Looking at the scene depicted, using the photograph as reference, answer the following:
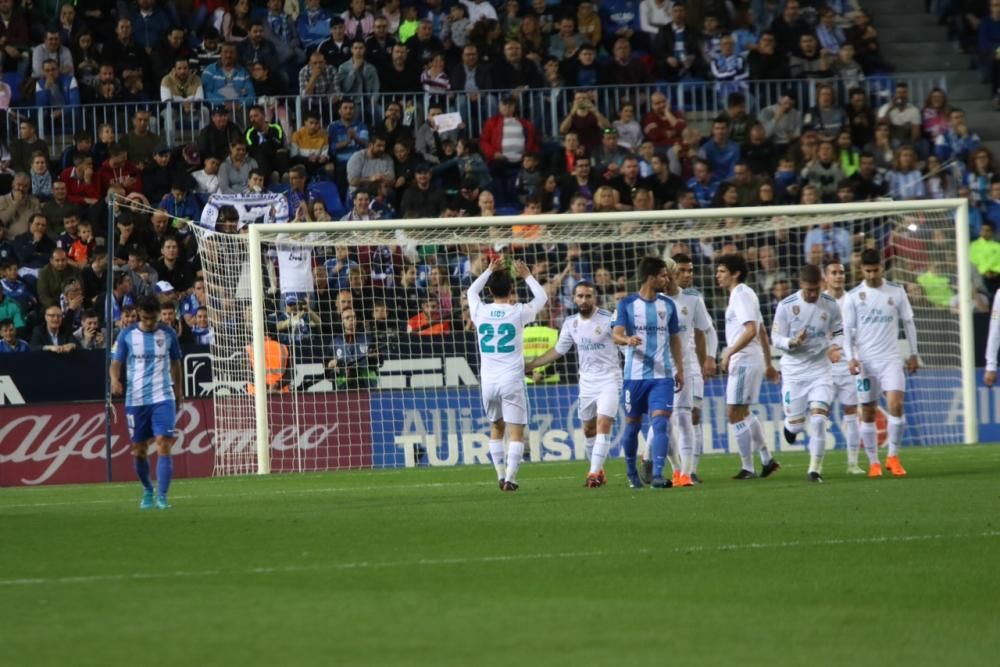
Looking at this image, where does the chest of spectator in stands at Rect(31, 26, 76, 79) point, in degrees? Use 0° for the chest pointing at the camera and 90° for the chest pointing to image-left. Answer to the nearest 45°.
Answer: approximately 0°

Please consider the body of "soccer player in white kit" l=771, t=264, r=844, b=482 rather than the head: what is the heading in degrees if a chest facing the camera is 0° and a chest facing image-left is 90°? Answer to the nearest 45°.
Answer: approximately 0°

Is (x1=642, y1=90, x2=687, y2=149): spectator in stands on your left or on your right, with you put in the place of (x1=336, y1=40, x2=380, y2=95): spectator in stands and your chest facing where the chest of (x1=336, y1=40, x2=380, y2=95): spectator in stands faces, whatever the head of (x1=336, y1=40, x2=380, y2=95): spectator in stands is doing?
on your left

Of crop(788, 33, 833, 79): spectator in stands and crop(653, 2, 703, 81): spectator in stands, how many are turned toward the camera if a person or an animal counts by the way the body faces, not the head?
2

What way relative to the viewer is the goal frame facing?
toward the camera

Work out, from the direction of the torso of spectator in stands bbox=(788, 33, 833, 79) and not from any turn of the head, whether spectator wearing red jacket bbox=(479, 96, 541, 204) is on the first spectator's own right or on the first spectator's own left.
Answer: on the first spectator's own right

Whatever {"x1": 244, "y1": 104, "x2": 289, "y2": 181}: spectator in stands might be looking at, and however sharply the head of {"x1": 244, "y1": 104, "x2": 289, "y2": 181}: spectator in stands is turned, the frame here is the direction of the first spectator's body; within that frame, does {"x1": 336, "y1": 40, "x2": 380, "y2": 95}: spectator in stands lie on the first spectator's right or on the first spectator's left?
on the first spectator's left

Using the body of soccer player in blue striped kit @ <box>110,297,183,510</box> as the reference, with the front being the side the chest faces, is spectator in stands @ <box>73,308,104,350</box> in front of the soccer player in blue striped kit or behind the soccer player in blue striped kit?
behind

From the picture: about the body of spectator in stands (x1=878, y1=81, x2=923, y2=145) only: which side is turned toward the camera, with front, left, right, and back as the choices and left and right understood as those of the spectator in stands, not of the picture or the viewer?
front

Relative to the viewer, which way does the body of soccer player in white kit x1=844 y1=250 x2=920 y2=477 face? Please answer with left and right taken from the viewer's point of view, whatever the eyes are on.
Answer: facing the viewer

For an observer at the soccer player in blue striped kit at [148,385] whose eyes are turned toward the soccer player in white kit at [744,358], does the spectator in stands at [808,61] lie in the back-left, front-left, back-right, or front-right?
front-left

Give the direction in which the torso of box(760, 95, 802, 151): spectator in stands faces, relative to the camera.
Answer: toward the camera
